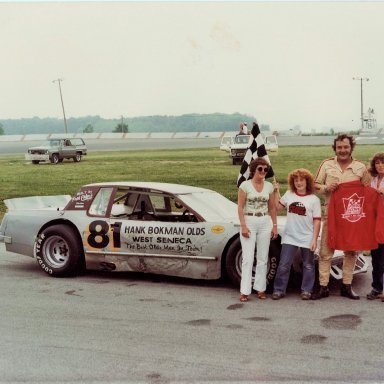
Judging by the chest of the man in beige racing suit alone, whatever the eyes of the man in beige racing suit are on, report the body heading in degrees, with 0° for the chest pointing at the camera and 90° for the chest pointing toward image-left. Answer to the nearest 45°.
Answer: approximately 0°

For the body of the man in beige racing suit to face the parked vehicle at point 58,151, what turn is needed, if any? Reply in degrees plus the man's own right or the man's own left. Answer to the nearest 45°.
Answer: approximately 135° to the man's own right

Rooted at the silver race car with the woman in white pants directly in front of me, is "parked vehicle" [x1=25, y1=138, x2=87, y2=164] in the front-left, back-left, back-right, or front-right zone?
back-left

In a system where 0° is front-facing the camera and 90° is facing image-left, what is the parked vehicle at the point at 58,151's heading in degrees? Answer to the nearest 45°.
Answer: approximately 45°

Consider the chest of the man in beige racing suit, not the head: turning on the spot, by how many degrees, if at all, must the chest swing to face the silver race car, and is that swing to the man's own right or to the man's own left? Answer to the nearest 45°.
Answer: approximately 90° to the man's own right

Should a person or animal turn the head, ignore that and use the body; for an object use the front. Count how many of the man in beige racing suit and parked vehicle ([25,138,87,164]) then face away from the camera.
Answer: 0
